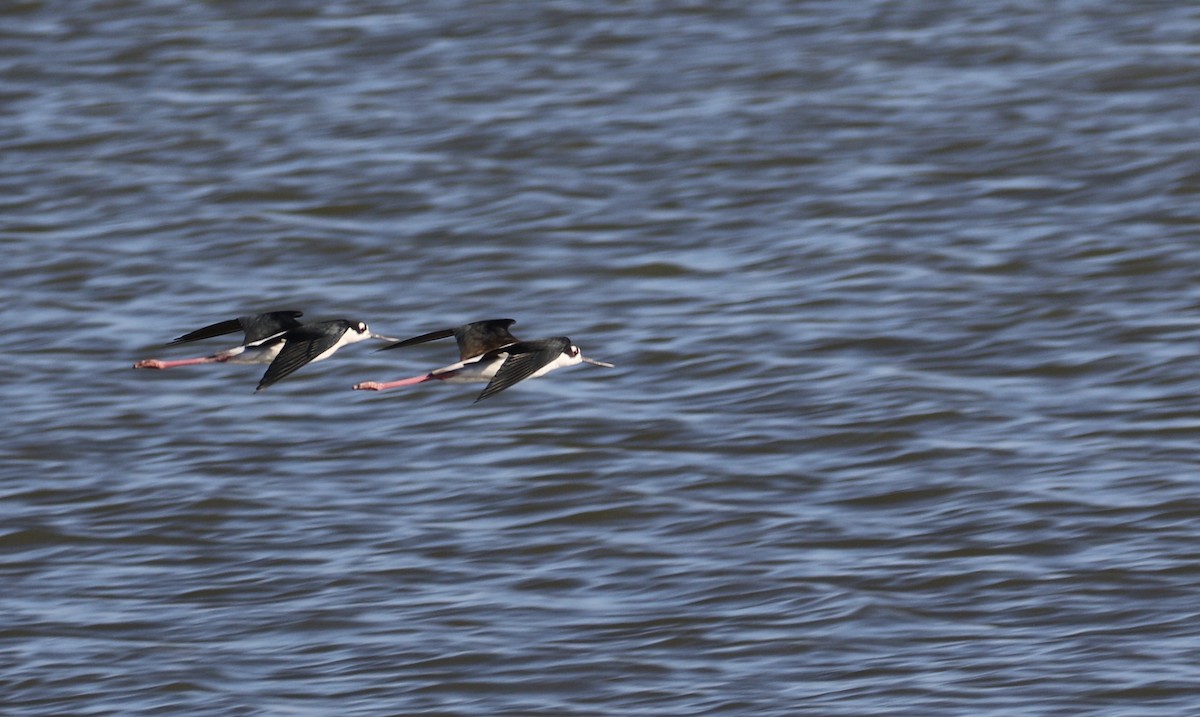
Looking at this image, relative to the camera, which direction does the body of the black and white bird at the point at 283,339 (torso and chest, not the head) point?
to the viewer's right

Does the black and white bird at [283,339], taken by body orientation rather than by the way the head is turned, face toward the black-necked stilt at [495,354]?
yes

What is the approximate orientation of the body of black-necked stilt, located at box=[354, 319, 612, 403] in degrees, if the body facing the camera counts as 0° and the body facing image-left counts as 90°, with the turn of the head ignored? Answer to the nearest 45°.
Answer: approximately 270°

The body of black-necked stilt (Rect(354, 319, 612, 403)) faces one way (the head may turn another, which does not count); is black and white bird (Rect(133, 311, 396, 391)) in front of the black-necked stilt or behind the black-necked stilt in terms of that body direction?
behind

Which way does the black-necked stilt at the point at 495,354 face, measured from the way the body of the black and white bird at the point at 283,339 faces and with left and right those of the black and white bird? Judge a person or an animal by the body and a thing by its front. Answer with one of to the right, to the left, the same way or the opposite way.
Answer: the same way

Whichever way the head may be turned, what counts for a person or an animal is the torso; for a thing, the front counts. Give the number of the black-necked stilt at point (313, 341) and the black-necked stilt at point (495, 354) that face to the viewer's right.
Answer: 2

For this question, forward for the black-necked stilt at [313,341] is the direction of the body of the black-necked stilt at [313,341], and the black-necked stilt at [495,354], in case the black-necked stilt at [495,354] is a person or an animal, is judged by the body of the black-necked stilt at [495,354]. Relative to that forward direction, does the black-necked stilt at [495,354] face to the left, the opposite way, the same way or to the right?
the same way

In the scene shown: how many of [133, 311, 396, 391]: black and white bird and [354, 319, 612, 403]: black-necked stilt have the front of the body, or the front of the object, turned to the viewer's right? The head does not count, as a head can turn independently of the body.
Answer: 2

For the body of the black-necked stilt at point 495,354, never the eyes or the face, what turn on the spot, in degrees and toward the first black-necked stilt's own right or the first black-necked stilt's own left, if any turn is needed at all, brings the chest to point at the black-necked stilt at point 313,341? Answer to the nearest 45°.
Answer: approximately 180°

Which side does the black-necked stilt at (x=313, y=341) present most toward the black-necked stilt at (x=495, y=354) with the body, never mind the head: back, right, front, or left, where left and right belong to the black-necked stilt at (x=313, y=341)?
front
